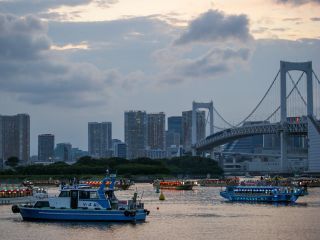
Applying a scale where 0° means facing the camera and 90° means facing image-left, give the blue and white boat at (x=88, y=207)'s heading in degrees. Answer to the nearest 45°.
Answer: approximately 90°
